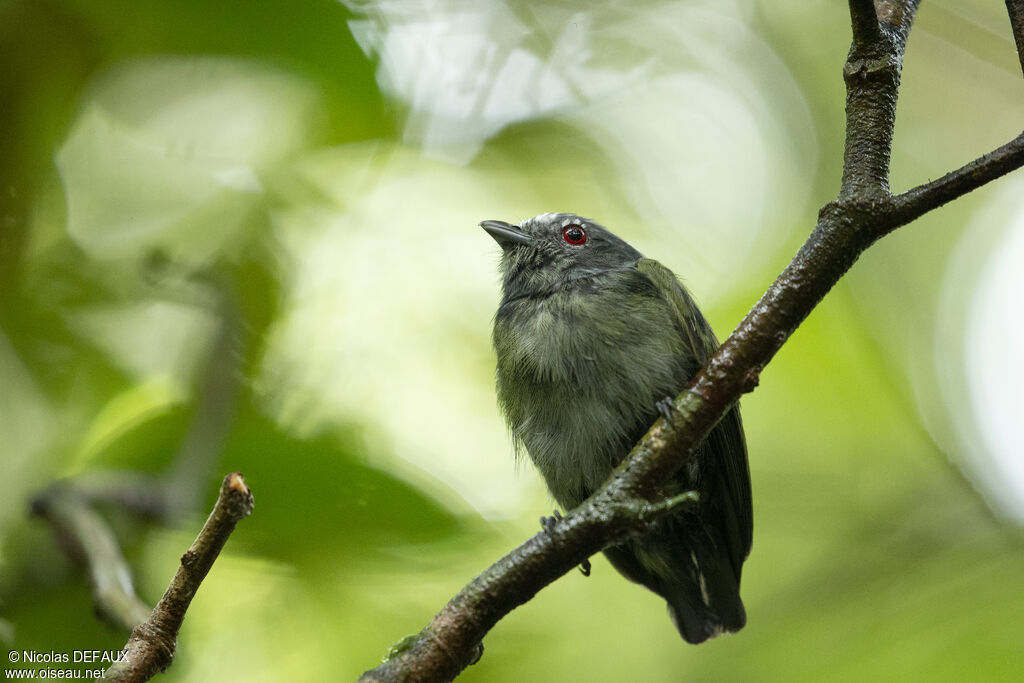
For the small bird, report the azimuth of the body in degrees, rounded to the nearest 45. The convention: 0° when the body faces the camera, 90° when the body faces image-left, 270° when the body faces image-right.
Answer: approximately 45°

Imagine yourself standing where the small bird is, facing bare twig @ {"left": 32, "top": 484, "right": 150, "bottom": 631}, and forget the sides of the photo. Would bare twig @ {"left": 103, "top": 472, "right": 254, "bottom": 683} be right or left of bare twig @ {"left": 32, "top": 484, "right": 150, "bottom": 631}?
left
